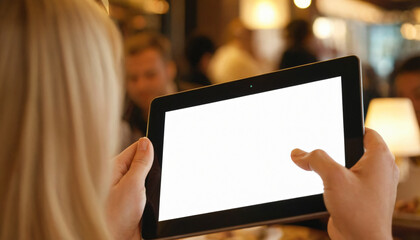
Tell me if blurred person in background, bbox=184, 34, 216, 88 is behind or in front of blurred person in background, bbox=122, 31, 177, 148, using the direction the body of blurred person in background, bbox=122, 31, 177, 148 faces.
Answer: behind

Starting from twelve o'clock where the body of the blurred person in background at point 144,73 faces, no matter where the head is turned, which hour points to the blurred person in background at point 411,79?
the blurred person in background at point 411,79 is roughly at 8 o'clock from the blurred person in background at point 144,73.

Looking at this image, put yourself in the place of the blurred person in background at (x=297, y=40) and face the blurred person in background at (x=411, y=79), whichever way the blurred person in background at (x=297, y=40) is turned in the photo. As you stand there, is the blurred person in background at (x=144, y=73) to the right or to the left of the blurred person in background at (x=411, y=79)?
right

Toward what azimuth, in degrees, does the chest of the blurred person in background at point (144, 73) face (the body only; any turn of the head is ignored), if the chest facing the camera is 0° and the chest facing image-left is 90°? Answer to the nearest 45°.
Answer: approximately 45°
